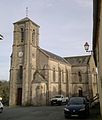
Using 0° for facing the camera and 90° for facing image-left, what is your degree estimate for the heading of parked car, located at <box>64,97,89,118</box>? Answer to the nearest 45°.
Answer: approximately 0°
